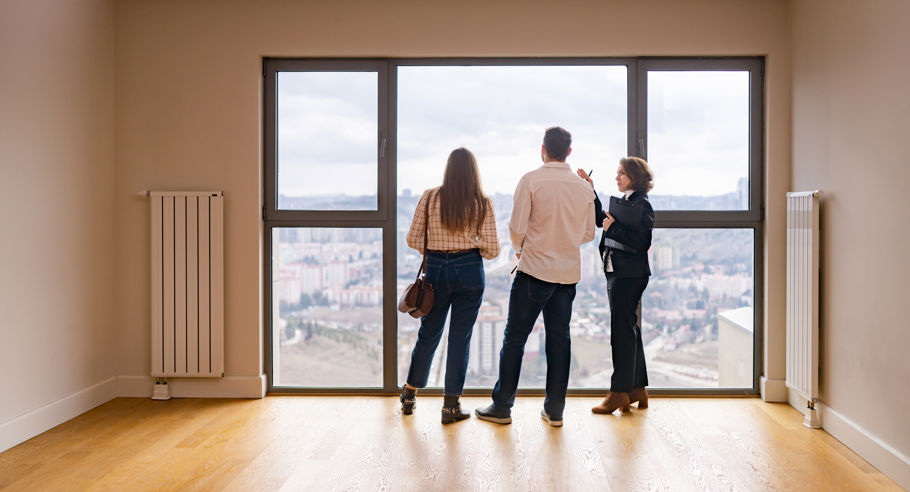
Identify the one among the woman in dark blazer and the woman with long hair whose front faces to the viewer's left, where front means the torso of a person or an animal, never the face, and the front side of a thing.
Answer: the woman in dark blazer

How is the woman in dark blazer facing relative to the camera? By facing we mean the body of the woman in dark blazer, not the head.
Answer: to the viewer's left

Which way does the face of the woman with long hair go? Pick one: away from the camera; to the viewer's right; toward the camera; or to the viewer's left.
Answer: away from the camera

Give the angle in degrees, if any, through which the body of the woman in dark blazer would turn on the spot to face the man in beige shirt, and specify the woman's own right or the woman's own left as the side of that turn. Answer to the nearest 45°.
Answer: approximately 45° to the woman's own left

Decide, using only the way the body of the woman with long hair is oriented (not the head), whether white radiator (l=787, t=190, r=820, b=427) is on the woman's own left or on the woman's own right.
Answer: on the woman's own right

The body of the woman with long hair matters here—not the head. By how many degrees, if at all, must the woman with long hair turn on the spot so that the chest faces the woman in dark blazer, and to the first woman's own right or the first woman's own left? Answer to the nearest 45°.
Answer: approximately 90° to the first woman's own right

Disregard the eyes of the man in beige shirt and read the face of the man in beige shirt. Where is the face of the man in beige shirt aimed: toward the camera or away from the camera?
away from the camera

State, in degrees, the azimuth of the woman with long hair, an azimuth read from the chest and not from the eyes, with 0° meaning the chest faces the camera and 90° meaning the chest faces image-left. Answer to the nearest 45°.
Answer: approximately 180°

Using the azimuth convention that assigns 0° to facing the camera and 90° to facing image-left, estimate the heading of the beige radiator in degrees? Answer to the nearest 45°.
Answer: approximately 0°

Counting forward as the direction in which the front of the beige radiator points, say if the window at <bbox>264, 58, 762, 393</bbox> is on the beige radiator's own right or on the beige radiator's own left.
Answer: on the beige radiator's own left

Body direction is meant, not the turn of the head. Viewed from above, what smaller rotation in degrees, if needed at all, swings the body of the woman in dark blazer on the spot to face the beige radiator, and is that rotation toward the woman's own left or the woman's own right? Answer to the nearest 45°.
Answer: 0° — they already face it

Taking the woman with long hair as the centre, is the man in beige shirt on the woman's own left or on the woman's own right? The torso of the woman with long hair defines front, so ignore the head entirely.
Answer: on the woman's own right
